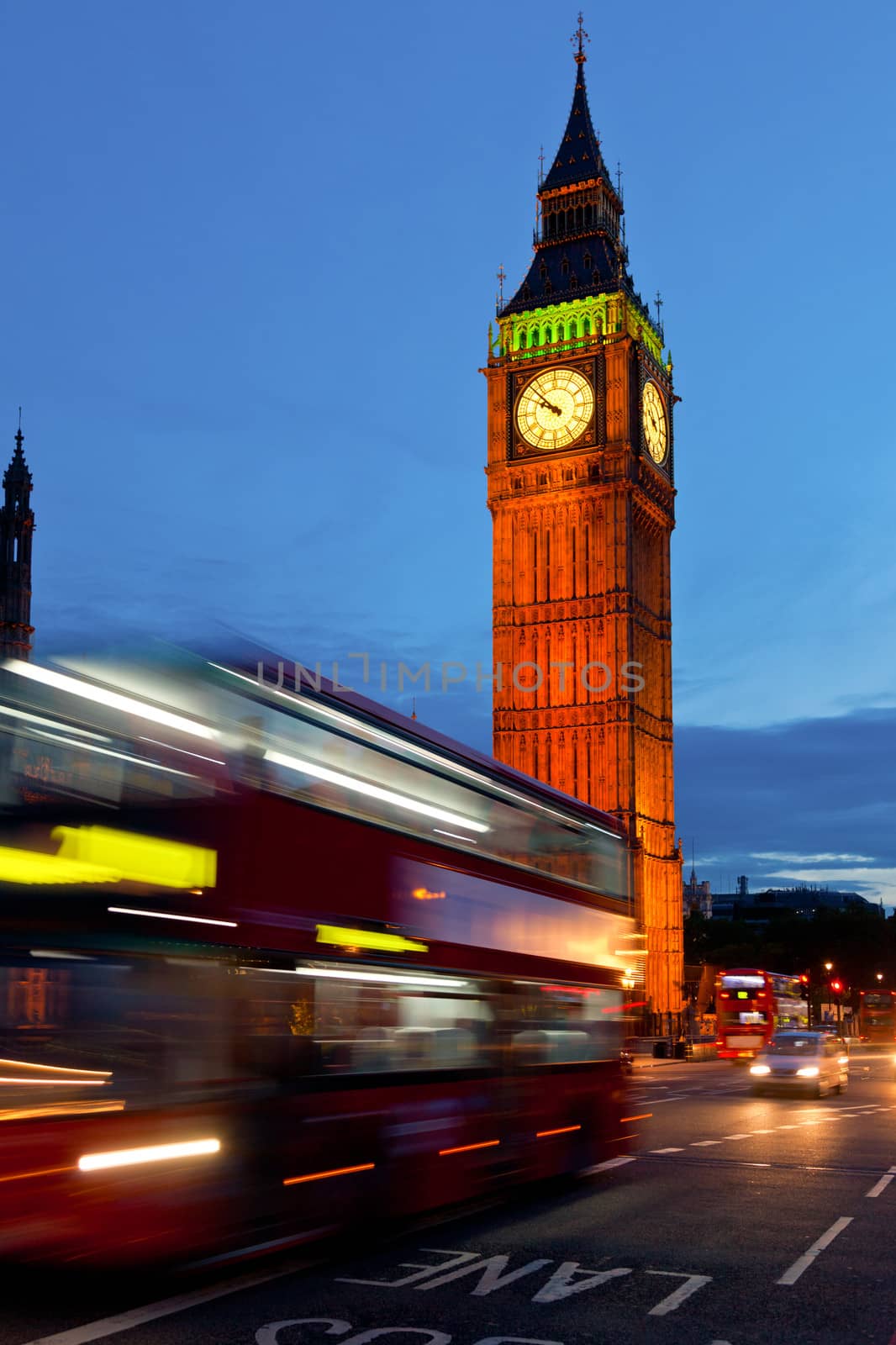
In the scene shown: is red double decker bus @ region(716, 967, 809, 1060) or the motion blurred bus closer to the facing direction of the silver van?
the motion blurred bus

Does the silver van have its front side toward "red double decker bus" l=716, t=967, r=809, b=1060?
no

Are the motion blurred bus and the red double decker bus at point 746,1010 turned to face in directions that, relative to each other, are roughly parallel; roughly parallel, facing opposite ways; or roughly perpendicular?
roughly parallel, facing opposite ways

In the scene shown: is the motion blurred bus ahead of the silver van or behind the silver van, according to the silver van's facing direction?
ahead

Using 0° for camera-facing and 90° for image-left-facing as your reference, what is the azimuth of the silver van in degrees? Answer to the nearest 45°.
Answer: approximately 45°
